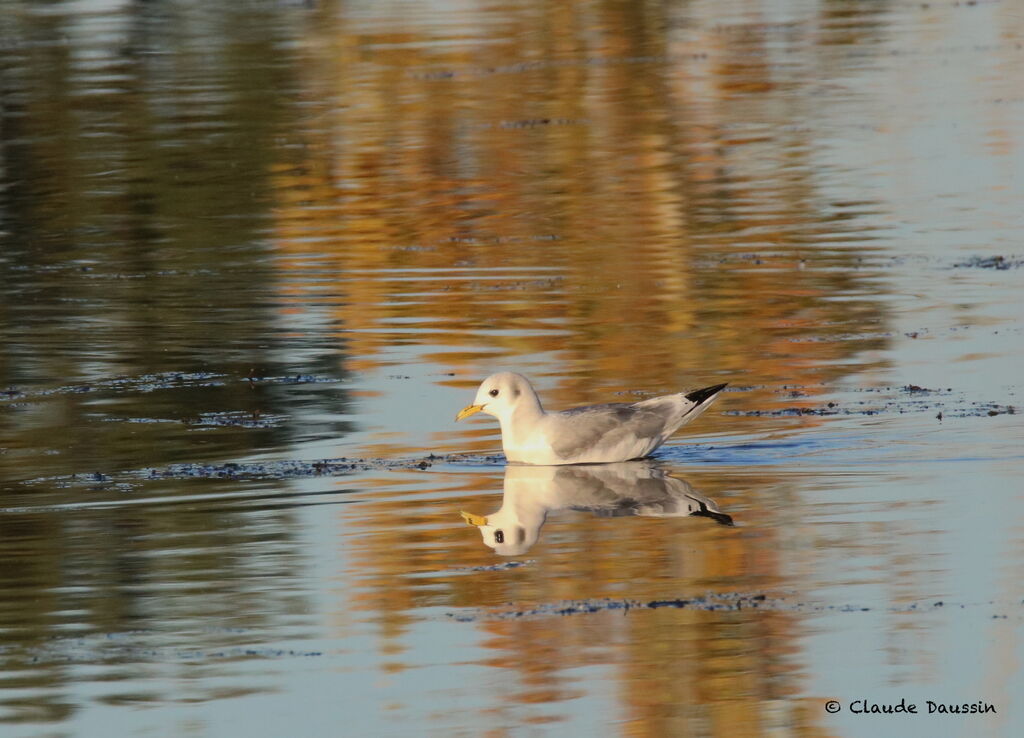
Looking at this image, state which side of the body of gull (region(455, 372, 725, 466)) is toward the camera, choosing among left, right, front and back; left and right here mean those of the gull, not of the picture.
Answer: left
